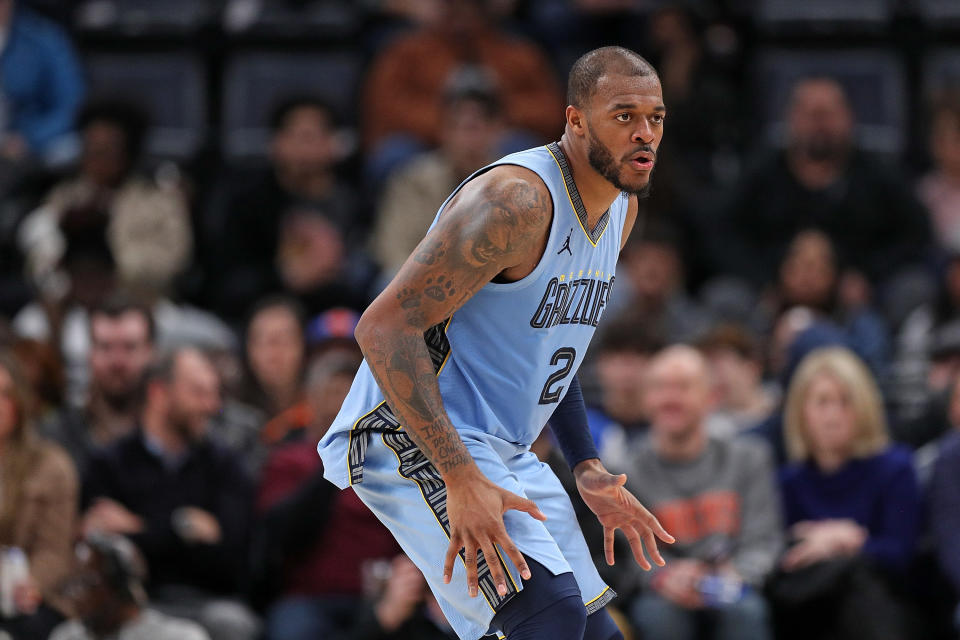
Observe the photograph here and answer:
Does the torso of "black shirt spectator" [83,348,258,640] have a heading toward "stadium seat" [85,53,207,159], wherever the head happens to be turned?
no

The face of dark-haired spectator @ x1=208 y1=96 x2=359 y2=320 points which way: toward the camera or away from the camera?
toward the camera

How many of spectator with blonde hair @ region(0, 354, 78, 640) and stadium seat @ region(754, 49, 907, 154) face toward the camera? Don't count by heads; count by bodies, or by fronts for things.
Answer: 2

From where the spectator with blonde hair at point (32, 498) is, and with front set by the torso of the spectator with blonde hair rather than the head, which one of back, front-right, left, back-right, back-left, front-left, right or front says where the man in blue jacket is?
back

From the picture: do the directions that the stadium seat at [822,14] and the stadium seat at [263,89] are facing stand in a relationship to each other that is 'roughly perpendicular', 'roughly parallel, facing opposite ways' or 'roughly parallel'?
roughly parallel

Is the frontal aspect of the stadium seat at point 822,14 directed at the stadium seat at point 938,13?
no

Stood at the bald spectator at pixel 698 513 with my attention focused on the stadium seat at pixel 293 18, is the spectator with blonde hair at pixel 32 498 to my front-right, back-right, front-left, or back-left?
front-left

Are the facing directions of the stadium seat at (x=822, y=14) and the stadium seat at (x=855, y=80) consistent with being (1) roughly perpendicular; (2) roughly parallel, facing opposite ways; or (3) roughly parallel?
roughly parallel

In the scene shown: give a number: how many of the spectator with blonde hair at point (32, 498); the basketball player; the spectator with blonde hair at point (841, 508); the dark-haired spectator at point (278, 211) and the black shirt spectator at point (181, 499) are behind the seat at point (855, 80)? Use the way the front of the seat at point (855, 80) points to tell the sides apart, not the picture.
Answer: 0

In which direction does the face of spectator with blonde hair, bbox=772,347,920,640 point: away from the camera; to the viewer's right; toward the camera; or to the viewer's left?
toward the camera

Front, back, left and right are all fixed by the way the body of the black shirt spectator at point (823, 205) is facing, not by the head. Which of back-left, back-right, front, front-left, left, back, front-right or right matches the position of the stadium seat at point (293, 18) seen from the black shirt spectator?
right

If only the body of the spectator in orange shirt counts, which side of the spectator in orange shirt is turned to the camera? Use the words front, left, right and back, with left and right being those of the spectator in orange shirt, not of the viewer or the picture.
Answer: front

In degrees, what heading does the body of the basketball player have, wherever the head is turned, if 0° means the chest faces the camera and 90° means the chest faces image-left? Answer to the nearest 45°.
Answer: approximately 315°

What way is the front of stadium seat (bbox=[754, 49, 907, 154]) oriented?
toward the camera

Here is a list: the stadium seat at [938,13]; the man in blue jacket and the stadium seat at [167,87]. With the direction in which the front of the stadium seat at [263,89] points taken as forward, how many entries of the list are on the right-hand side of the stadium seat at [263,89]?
2

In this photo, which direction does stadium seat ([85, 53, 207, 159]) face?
toward the camera

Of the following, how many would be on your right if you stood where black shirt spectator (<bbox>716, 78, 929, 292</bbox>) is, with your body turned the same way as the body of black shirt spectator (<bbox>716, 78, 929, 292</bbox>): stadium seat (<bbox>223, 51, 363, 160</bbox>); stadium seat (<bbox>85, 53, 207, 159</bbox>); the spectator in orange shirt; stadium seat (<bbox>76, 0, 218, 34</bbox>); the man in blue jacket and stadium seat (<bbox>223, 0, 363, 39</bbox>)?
6

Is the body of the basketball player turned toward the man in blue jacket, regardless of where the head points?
no

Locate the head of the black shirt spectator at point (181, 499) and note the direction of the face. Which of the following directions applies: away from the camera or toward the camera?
toward the camera

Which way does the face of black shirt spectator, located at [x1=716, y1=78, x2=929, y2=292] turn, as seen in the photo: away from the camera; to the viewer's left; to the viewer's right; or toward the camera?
toward the camera

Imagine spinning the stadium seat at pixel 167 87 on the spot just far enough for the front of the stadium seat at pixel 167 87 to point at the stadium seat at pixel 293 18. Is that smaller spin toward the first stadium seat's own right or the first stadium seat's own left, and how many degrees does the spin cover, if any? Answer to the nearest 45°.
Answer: approximately 90° to the first stadium seat's own left
